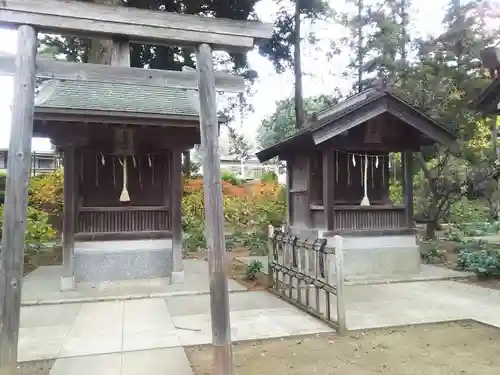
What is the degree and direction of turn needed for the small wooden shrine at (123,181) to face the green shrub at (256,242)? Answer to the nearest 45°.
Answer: approximately 135° to its left

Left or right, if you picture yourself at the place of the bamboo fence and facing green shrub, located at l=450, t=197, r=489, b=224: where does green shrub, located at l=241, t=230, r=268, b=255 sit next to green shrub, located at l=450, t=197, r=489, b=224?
left

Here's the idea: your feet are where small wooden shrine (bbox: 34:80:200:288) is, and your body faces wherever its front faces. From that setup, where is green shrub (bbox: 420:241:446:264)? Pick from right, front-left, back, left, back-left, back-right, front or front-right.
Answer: left

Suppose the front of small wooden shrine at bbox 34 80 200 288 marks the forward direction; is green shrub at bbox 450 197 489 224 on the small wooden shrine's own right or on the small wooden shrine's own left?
on the small wooden shrine's own left

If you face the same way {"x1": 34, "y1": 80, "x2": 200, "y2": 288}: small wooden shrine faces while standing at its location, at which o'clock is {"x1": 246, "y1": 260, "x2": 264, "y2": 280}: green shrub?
The green shrub is roughly at 9 o'clock from the small wooden shrine.

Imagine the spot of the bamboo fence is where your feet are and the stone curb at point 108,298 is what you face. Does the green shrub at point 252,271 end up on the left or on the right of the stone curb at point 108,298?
right

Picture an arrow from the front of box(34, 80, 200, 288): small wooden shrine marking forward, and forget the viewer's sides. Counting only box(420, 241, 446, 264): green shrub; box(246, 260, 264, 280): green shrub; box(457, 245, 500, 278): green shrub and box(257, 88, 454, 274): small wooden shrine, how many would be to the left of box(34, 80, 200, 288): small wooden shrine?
4

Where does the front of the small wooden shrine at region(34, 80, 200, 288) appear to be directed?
toward the camera

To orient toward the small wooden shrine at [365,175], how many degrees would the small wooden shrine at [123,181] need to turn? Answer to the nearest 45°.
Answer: approximately 90° to its left

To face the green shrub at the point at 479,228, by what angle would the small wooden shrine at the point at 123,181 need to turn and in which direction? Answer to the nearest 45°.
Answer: approximately 90° to its left

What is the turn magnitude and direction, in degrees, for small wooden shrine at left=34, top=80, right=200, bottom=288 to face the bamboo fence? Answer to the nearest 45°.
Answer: approximately 45° to its left

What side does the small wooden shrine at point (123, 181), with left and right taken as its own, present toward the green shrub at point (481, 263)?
left

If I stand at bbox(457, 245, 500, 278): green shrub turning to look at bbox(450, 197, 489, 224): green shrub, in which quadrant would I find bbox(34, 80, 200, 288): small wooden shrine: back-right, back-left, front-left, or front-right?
back-left

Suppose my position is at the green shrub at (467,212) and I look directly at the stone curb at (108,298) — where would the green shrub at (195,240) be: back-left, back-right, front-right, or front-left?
front-right
